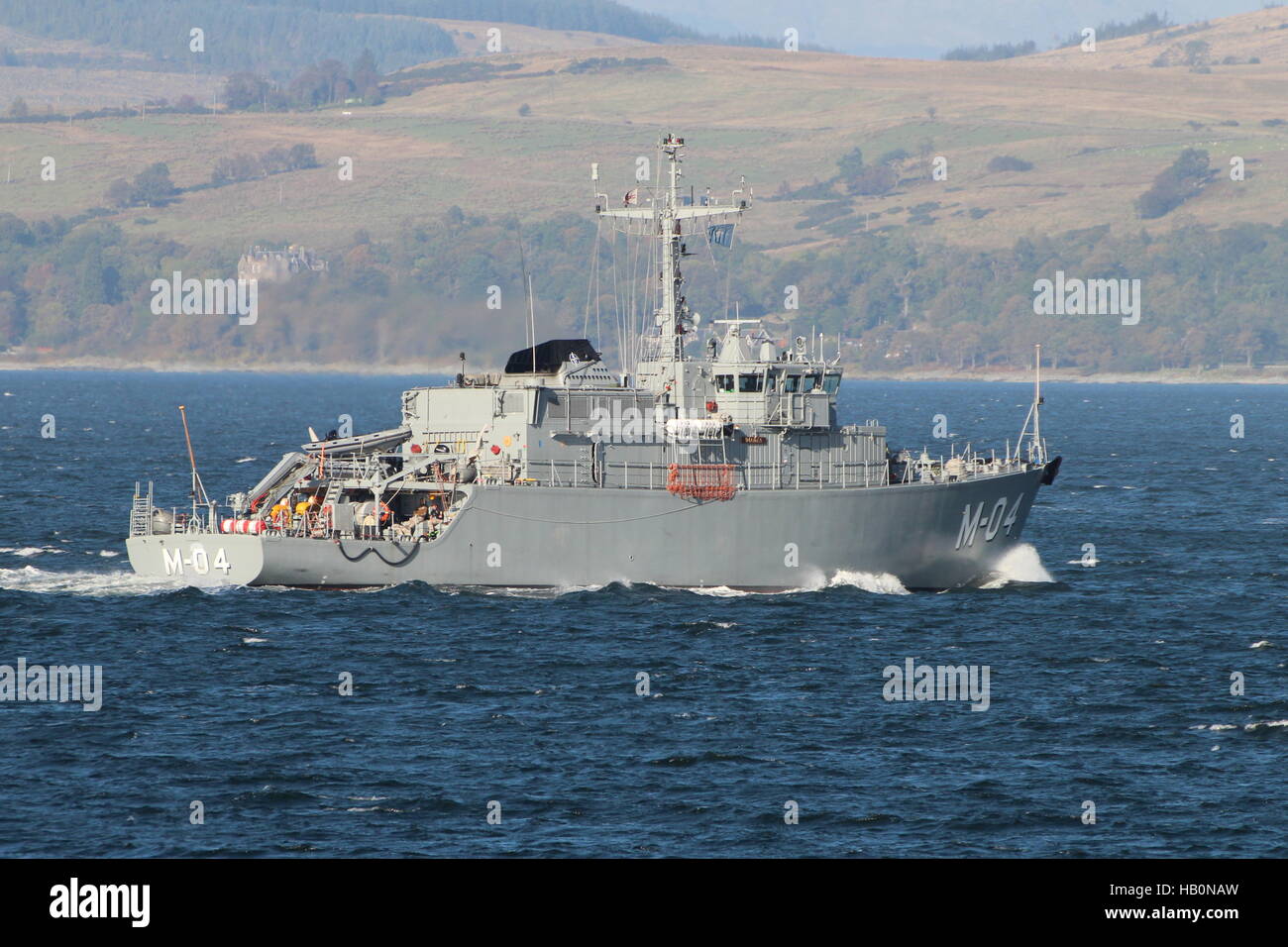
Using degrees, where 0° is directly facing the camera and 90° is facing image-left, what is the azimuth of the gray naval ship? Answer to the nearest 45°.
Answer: approximately 225°
